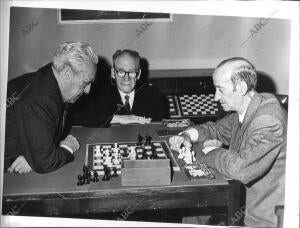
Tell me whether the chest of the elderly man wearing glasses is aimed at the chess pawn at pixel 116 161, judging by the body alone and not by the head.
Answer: yes

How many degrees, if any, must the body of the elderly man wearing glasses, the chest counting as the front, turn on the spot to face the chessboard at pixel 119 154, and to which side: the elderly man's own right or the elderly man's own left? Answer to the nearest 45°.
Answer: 0° — they already face it

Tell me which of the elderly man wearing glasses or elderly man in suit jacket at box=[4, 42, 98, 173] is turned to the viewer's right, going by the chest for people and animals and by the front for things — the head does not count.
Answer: the elderly man in suit jacket

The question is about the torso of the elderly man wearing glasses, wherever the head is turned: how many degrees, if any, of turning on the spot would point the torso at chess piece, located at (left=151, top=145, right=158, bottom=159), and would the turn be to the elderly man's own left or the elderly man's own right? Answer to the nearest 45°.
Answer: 0° — they already face it

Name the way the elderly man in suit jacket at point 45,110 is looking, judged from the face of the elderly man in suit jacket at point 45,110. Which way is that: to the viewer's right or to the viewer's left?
to the viewer's right

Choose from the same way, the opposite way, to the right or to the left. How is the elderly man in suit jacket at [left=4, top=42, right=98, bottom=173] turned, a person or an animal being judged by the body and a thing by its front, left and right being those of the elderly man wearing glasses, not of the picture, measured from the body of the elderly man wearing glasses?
to the left

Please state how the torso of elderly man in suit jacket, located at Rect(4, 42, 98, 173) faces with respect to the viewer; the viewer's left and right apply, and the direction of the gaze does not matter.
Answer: facing to the right of the viewer
